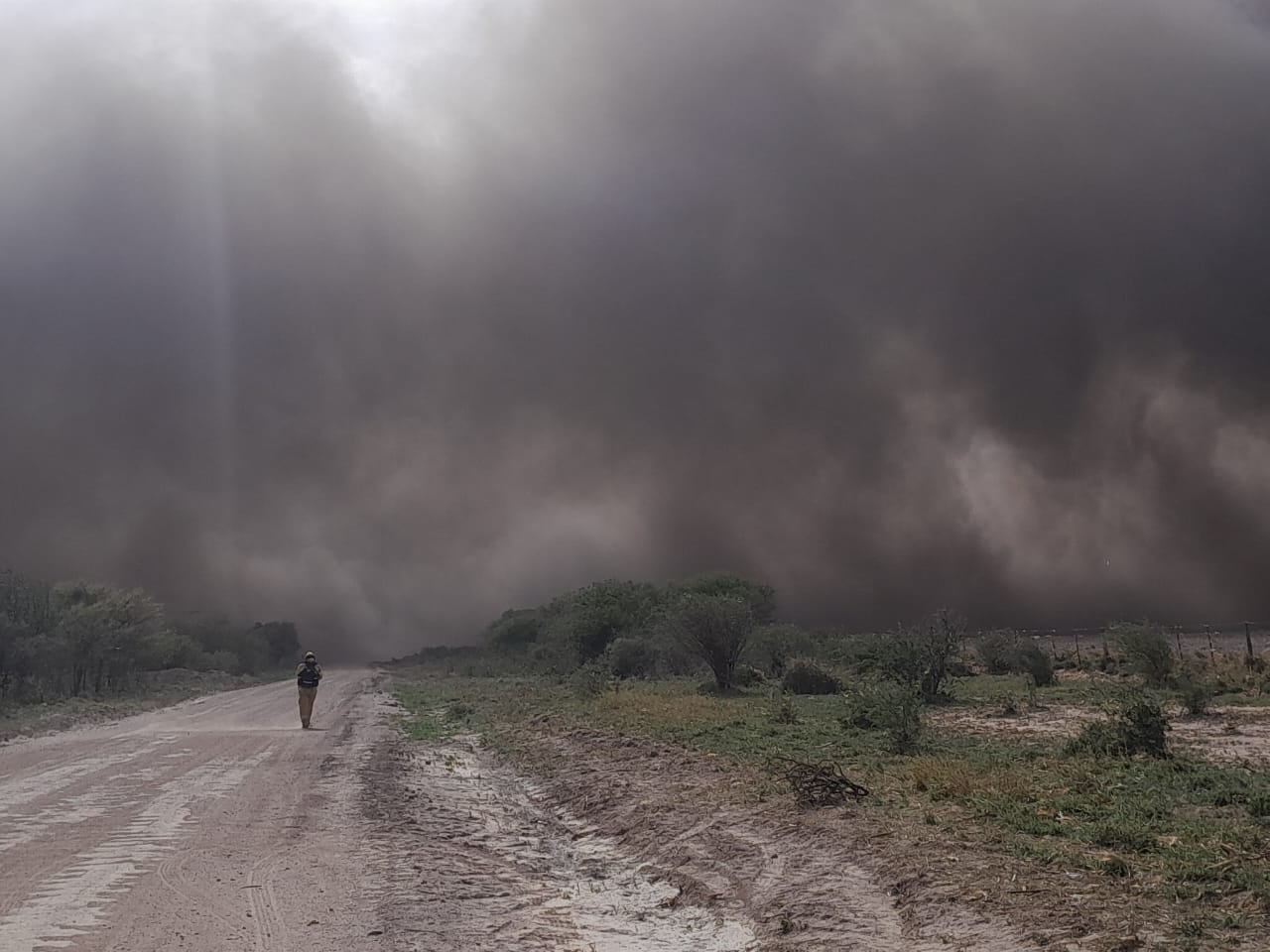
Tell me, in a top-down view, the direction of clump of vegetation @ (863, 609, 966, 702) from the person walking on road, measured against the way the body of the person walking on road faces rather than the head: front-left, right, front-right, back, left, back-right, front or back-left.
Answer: right

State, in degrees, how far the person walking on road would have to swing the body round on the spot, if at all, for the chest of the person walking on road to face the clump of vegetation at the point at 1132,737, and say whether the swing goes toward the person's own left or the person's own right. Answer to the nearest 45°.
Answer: approximately 135° to the person's own right

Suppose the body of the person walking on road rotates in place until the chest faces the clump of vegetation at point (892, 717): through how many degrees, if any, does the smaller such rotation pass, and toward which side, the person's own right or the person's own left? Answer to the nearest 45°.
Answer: approximately 135° to the person's own right

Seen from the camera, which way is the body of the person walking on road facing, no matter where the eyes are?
away from the camera

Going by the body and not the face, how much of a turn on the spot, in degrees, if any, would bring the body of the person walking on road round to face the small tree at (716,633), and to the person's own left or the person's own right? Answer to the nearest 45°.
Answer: approximately 45° to the person's own right

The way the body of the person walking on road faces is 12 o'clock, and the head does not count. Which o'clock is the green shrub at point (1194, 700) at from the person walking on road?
The green shrub is roughly at 4 o'clock from the person walking on road.

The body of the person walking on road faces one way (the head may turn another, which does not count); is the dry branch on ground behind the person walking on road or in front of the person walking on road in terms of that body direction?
behind
